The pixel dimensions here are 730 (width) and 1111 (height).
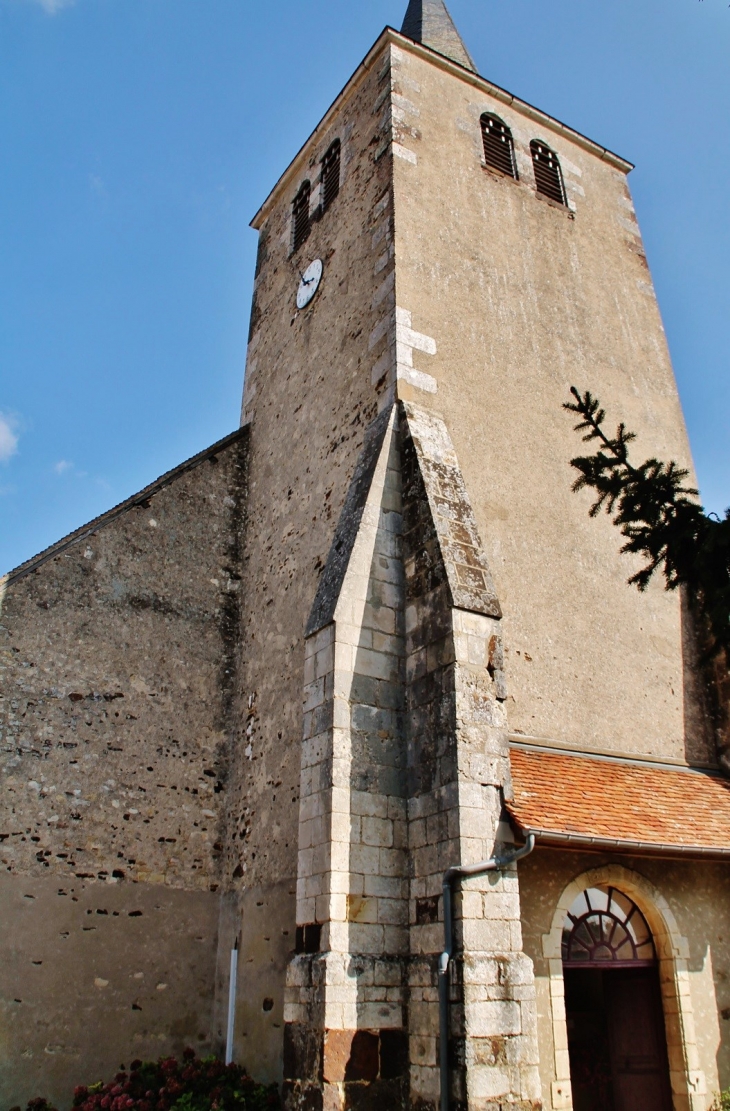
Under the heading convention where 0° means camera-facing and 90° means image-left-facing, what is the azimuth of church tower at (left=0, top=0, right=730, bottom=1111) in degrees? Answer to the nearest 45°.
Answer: approximately 315°
